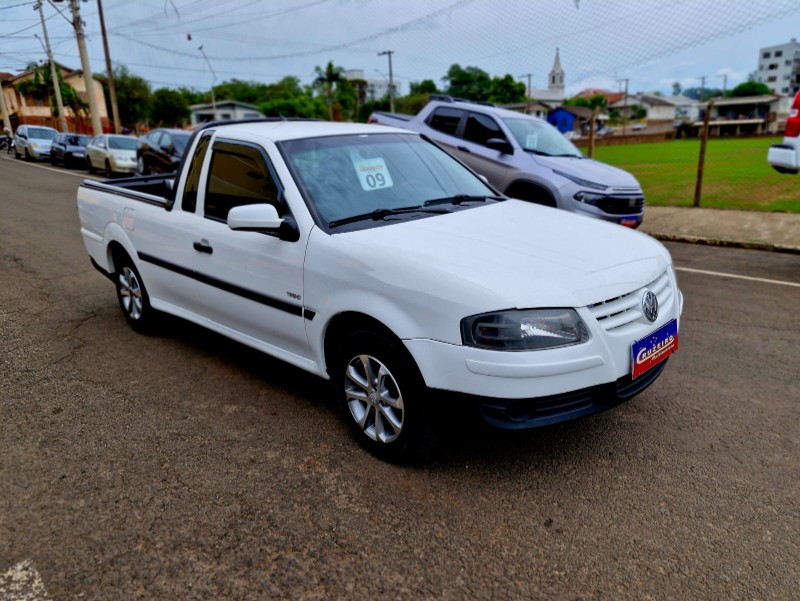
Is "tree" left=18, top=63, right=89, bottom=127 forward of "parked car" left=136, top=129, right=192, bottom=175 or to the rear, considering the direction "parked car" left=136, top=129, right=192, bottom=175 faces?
to the rear

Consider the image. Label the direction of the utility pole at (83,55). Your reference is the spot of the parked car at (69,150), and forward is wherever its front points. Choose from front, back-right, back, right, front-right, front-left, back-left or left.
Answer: back-left

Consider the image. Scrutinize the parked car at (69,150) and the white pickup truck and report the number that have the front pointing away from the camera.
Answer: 0

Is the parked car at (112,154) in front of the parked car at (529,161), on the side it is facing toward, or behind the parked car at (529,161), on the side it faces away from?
behind

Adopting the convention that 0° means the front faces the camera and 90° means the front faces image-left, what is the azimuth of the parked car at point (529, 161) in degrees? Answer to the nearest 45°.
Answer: approximately 315°

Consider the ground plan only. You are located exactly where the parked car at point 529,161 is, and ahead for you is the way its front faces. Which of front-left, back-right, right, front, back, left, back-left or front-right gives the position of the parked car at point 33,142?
back

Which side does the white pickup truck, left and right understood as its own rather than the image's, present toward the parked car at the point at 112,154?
back

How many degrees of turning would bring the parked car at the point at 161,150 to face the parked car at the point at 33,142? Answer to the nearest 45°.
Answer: approximately 135° to its left

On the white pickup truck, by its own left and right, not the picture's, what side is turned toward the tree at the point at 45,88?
back

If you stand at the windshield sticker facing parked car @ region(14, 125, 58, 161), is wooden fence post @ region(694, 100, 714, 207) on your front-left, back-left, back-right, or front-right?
front-right

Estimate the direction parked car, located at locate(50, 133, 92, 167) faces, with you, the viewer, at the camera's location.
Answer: facing the viewer and to the right of the viewer

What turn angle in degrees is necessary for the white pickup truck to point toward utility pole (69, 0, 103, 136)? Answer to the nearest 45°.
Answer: approximately 180°

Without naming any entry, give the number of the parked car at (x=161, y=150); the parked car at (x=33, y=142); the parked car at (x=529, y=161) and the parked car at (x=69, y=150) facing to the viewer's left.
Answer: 0

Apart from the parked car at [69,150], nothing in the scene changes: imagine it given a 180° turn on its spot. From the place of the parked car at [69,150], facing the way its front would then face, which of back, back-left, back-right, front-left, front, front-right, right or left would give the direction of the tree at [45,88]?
front-right

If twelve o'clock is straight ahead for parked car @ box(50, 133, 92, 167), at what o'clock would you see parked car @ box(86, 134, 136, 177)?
parked car @ box(86, 134, 136, 177) is roughly at 1 o'clock from parked car @ box(50, 133, 92, 167).

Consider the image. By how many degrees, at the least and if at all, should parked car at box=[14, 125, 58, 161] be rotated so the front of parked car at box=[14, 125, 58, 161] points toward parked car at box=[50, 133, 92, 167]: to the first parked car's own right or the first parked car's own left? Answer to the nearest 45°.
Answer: approximately 45° to the first parked car's own right
